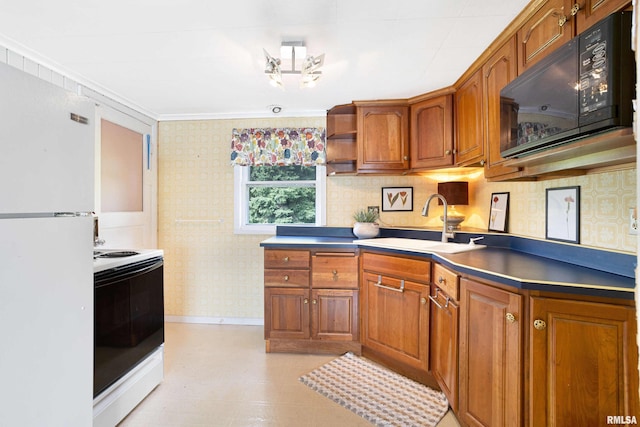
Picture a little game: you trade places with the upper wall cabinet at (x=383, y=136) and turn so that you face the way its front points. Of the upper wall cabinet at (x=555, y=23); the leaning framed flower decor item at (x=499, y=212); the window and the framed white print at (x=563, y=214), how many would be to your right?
1

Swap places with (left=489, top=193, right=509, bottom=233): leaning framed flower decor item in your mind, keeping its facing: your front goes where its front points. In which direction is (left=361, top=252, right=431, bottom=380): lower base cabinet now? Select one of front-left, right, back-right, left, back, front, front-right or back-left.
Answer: front

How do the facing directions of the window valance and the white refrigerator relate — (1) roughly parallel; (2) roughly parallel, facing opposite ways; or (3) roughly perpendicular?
roughly perpendicular

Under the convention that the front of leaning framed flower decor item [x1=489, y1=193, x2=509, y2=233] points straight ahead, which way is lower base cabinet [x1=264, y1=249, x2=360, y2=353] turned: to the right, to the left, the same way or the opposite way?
to the left

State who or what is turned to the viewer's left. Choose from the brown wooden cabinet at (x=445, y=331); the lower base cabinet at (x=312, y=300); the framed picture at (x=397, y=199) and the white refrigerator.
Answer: the brown wooden cabinet

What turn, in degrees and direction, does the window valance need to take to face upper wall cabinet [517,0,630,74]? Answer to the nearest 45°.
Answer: approximately 45° to its left

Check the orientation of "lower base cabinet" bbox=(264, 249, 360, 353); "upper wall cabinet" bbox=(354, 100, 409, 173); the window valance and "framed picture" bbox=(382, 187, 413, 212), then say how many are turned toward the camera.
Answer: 4

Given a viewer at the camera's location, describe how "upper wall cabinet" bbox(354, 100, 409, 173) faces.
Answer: facing the viewer

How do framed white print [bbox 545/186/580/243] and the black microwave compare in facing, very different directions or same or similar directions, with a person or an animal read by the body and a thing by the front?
same or similar directions

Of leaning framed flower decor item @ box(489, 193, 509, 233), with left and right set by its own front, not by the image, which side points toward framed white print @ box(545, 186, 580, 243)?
left

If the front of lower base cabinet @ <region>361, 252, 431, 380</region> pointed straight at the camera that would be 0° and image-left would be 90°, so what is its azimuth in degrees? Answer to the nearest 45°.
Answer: approximately 45°

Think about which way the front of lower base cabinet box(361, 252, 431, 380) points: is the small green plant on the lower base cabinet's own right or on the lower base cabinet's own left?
on the lower base cabinet's own right
